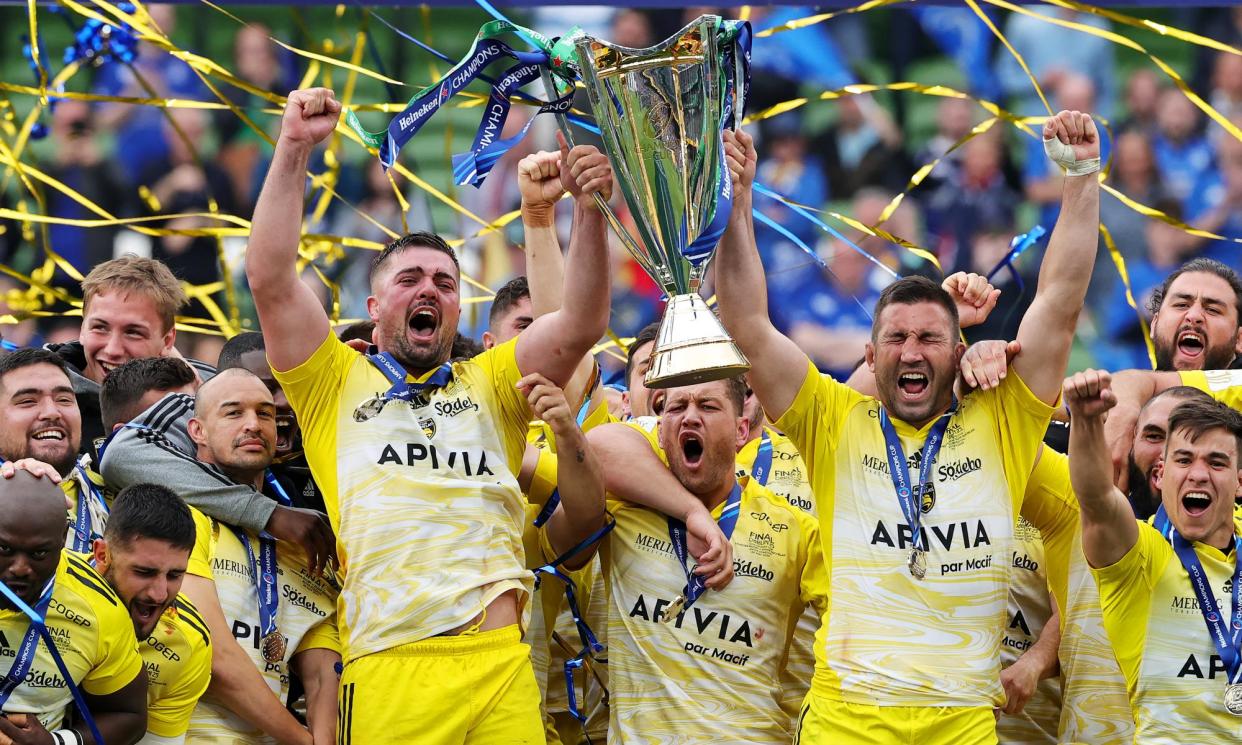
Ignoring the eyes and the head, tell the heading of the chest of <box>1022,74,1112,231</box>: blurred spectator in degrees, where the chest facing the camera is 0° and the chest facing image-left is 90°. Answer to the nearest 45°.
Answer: approximately 0°

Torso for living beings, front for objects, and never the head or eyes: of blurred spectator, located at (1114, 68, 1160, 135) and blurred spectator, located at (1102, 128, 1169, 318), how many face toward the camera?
2

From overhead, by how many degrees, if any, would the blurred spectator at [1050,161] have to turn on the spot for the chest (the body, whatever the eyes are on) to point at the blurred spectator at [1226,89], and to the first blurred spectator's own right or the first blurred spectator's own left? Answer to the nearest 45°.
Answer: approximately 90° to the first blurred spectator's own left

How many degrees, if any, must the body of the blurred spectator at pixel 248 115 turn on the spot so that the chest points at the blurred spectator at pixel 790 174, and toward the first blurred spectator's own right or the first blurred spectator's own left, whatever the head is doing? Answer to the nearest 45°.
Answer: approximately 90° to the first blurred spectator's own left

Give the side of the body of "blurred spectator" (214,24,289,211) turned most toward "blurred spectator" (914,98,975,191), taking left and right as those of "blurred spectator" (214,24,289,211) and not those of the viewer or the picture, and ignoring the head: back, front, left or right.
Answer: left

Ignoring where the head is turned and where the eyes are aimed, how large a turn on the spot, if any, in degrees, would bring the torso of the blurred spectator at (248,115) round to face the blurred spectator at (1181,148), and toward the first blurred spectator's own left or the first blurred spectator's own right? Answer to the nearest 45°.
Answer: approximately 90° to the first blurred spectator's own left
